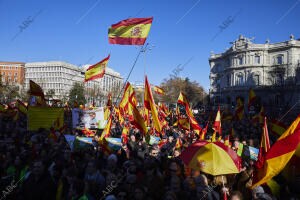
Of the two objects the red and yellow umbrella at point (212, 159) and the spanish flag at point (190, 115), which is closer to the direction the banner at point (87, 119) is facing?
the red and yellow umbrella

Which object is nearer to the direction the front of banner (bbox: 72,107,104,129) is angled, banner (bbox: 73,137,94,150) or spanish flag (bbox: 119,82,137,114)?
the banner

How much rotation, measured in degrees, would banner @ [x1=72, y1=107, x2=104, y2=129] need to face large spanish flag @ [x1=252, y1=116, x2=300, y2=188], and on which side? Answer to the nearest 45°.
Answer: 0° — it already faces it

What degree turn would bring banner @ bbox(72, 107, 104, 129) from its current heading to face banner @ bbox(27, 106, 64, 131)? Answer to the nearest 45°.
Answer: approximately 45° to its right

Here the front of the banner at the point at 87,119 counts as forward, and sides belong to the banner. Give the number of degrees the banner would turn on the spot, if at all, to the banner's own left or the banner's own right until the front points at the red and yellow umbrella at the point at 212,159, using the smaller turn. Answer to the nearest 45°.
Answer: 0° — it already faces it

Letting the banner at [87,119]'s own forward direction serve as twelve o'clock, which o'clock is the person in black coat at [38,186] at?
The person in black coat is roughly at 12 o'clock from the banner.

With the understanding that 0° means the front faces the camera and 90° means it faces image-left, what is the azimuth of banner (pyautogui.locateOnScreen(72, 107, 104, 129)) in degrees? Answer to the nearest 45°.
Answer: approximately 0°

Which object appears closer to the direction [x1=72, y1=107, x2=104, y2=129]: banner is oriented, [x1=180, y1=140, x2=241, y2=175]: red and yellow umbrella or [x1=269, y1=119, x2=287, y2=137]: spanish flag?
the red and yellow umbrella

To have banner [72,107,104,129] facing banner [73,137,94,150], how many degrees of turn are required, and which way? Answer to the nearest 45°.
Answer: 0° — it already faces it

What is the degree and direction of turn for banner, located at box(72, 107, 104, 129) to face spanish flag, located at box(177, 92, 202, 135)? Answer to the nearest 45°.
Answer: approximately 45° to its left

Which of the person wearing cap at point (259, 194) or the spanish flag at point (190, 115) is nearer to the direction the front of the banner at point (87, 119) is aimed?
the person wearing cap
